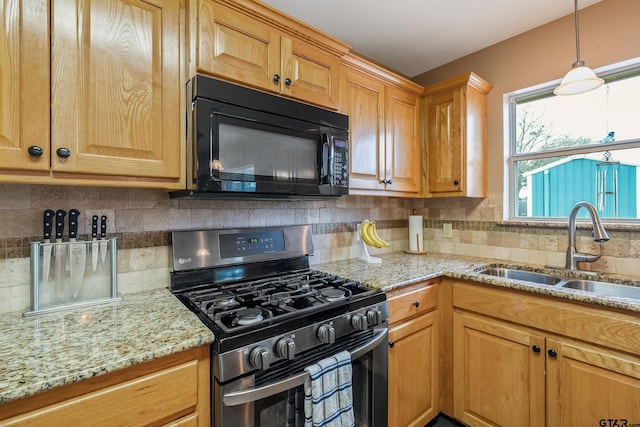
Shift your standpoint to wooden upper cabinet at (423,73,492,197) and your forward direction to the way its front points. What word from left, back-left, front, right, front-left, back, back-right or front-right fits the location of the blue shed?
back-left

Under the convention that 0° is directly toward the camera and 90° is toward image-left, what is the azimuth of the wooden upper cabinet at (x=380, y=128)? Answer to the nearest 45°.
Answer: approximately 315°

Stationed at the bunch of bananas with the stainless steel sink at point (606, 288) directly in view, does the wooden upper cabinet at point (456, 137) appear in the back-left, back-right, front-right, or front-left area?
front-left

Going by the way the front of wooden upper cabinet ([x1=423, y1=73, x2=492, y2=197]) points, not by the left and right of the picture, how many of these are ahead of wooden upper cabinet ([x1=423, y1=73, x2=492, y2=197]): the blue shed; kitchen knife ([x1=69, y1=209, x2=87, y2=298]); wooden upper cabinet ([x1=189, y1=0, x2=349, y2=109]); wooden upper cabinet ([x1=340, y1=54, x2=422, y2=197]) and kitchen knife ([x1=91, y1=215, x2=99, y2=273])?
4

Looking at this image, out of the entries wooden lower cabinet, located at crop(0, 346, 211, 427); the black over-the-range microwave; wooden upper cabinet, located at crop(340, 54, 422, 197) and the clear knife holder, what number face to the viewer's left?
0

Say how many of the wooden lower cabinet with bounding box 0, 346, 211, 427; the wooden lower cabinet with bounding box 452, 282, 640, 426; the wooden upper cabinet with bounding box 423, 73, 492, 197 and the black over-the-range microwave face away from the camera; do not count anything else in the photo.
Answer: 0

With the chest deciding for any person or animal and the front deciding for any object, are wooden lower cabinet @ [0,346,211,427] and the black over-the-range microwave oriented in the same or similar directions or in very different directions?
same or similar directions

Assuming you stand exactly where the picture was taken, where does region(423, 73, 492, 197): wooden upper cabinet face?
facing the viewer and to the left of the viewer

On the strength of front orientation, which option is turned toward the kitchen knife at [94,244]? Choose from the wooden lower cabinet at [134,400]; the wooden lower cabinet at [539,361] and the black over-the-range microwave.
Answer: the wooden lower cabinet at [539,361]

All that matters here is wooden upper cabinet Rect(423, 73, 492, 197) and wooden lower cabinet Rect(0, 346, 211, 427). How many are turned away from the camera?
0

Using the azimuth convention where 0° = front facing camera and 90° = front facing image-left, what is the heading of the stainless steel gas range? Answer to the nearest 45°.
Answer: approximately 315°

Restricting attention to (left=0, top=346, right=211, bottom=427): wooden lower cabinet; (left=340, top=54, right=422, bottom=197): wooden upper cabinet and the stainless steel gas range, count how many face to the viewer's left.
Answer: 0

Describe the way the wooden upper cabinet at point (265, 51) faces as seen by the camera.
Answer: facing the viewer and to the right of the viewer

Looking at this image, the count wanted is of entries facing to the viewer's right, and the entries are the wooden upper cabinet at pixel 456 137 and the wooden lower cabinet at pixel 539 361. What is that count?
0

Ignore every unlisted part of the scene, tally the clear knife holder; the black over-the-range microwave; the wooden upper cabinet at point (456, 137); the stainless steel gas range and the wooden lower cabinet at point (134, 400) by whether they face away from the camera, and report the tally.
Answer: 0

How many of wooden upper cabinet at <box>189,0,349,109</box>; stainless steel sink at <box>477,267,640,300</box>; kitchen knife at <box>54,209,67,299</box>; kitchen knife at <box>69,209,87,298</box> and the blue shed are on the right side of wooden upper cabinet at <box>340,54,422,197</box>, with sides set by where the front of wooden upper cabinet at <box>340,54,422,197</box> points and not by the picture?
3

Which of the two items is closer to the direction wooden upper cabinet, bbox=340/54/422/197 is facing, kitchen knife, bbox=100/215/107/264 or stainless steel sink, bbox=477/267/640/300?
the stainless steel sink
